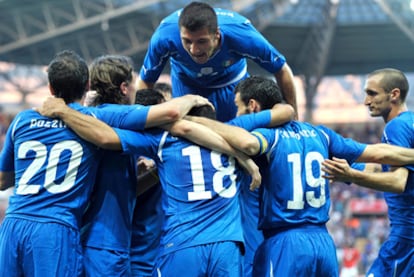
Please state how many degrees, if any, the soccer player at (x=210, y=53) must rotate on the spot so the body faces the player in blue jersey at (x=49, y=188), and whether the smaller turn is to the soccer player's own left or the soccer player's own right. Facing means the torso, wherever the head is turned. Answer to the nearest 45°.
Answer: approximately 45° to the soccer player's own right

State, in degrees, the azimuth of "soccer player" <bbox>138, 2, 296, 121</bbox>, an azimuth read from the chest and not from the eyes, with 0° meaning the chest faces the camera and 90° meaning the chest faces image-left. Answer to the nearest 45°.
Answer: approximately 0°

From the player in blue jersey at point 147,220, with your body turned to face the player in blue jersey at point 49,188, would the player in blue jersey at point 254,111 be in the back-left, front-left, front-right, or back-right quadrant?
back-left

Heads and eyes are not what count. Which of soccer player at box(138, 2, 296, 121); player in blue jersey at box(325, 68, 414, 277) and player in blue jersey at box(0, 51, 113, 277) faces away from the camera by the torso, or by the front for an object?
player in blue jersey at box(0, 51, 113, 277)

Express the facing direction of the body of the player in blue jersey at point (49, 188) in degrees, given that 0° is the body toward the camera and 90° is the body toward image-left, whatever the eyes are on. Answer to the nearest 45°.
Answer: approximately 180°

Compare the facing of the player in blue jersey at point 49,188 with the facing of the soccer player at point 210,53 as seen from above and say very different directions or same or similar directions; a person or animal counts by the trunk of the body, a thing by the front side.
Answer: very different directions

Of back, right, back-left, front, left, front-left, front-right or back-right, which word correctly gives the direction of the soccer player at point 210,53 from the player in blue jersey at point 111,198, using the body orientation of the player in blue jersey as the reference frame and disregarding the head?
front

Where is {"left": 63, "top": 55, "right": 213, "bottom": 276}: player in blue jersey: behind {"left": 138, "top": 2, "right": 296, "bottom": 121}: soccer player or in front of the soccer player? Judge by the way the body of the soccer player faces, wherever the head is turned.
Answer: in front

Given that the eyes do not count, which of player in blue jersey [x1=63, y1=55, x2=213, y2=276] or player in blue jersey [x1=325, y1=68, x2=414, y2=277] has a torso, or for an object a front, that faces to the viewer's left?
player in blue jersey [x1=325, y1=68, x2=414, y2=277]

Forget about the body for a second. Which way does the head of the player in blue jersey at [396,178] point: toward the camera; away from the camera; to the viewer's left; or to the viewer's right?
to the viewer's left

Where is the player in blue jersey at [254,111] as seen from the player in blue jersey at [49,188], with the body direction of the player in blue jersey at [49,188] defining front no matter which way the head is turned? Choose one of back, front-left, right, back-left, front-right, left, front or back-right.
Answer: right

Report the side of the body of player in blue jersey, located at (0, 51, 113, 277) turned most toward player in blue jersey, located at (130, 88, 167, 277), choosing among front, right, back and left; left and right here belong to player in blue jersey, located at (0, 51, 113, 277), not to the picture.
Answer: right

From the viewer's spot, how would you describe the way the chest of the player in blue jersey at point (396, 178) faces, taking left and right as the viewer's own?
facing to the left of the viewer

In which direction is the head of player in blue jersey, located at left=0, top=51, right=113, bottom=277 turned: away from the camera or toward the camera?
away from the camera

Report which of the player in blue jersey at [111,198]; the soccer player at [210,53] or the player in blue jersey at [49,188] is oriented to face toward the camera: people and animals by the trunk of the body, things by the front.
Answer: the soccer player
